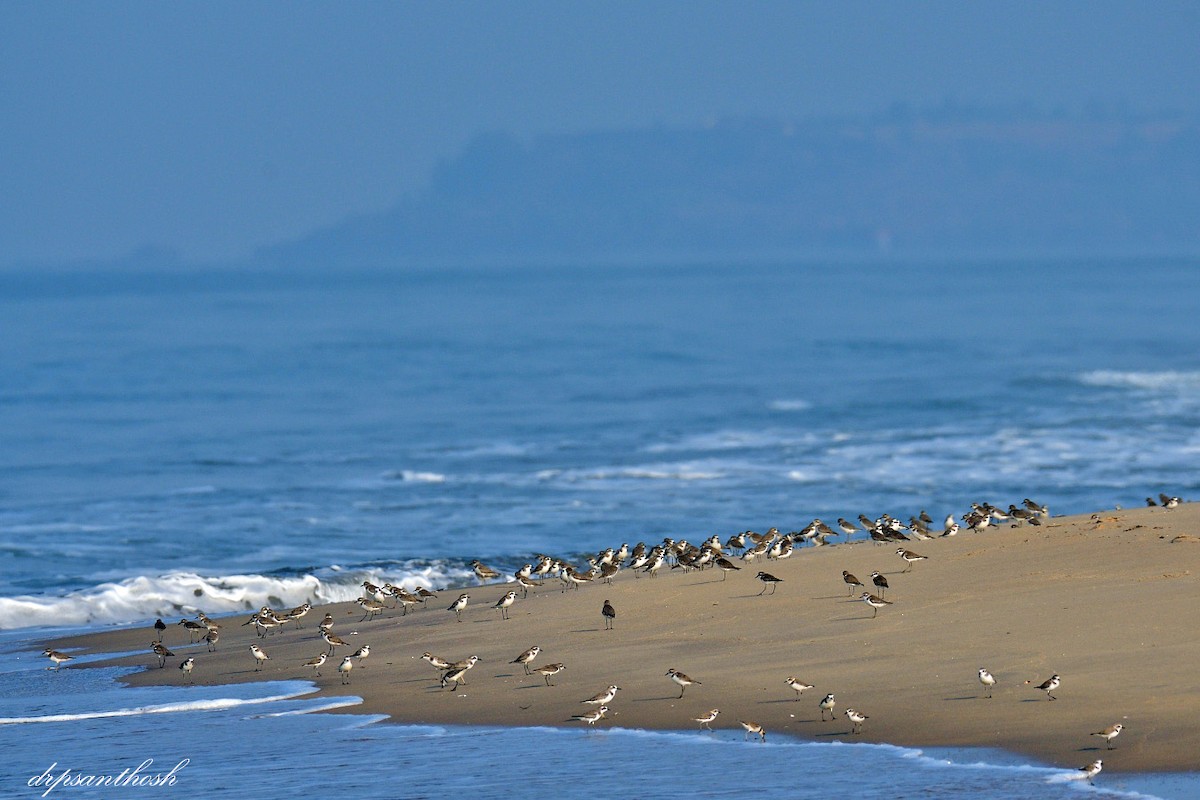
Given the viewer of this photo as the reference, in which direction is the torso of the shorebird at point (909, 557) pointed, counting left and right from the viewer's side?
facing to the left of the viewer

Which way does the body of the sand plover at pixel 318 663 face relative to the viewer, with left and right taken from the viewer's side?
facing to the right of the viewer

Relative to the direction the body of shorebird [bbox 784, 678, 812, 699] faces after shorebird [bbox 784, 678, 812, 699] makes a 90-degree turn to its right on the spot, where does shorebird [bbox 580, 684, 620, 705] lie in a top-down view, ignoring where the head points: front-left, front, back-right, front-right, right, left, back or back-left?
left

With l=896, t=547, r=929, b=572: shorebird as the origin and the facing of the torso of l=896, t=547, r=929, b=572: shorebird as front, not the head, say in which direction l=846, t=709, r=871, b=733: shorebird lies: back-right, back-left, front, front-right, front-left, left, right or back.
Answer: left

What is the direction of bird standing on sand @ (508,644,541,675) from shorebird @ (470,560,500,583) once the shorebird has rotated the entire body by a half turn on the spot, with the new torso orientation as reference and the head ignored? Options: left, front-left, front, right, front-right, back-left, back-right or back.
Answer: right

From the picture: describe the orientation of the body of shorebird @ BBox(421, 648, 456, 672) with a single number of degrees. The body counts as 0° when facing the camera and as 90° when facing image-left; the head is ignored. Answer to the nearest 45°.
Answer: approximately 90°

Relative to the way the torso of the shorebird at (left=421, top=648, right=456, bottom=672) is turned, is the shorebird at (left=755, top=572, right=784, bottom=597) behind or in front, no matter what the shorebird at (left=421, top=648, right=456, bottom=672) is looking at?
behind

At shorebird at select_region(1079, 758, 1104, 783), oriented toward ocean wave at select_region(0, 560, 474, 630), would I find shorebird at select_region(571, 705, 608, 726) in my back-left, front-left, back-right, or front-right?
front-left

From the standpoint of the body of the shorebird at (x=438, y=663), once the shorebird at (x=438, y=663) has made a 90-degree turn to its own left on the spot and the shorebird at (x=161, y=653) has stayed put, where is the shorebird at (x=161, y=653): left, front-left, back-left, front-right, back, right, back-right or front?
back-right
